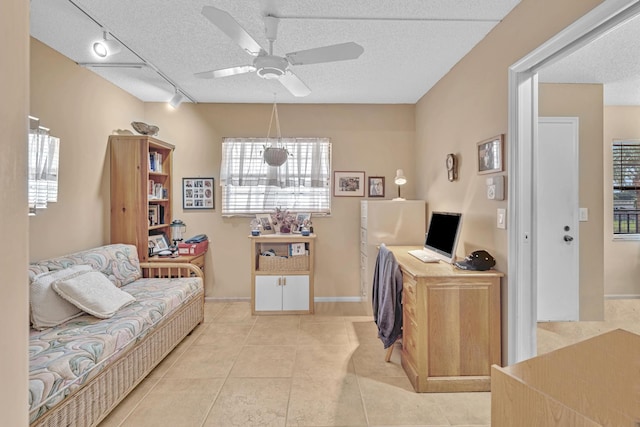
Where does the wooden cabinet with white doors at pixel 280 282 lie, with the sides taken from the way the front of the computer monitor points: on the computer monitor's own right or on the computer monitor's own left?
on the computer monitor's own right

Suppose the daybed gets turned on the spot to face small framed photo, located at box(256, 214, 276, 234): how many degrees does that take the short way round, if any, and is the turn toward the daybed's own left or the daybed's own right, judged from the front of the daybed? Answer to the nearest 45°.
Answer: approximately 90° to the daybed's own left

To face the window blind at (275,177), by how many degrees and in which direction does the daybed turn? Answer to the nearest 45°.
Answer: approximately 90° to its left

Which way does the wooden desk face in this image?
to the viewer's left

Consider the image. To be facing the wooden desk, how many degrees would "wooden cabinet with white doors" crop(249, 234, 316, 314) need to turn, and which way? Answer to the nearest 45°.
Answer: approximately 45° to its left

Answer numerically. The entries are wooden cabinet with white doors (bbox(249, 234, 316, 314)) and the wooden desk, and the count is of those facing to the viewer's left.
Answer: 1

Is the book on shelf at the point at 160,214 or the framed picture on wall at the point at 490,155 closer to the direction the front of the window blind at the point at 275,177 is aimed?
the framed picture on wall

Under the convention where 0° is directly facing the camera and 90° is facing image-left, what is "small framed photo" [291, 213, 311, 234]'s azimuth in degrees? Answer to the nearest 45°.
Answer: approximately 0°

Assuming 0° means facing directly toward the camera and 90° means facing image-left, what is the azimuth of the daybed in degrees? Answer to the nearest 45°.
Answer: approximately 315°

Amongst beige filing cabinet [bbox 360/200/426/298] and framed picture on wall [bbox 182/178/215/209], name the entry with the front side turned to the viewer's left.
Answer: the beige filing cabinet
